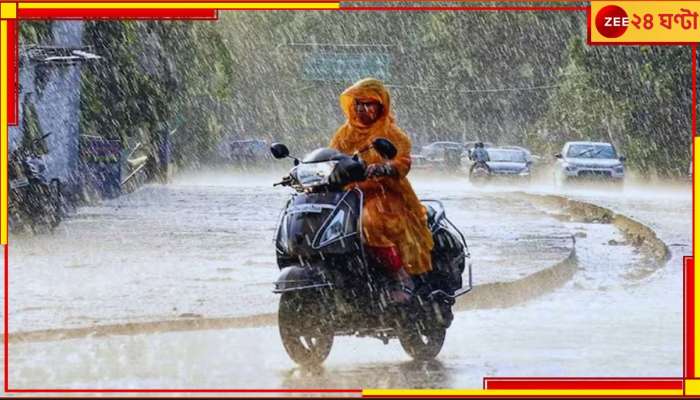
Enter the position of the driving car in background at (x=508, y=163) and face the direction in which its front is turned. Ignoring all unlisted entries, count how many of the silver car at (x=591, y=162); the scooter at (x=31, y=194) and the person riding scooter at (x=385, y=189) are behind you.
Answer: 0

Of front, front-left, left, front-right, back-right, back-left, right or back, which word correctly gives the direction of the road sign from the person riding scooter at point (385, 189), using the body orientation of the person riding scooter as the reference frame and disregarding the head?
back-right

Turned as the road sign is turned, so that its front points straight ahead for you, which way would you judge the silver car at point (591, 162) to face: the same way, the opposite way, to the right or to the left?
the same way

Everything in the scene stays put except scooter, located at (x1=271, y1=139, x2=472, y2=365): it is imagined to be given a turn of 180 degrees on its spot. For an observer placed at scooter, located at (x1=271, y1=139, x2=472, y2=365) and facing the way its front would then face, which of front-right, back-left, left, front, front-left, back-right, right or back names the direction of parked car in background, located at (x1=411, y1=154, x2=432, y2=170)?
front-left

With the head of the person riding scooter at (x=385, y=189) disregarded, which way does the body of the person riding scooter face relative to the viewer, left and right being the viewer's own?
facing the viewer and to the left of the viewer

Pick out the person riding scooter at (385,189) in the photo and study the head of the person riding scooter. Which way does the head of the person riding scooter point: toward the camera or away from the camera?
toward the camera

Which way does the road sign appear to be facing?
toward the camera

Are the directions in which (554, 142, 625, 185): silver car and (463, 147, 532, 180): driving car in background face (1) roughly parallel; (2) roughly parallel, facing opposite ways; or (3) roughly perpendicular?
roughly parallel

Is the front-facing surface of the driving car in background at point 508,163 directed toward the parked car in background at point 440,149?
no

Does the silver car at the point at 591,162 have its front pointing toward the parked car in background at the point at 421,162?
no

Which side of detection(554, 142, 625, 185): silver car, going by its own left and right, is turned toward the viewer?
front

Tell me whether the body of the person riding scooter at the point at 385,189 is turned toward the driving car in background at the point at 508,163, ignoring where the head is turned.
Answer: no

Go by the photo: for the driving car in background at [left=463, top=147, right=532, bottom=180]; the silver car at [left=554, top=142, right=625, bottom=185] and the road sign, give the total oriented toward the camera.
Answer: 3

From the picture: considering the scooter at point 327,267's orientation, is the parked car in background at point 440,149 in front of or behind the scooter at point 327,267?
behind

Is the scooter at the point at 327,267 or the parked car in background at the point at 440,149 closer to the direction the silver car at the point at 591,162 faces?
the scooter

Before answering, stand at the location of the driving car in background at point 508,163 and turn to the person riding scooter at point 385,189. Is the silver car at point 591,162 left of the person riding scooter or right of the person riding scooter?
left

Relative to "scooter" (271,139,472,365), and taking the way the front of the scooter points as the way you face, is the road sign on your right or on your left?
on your right
